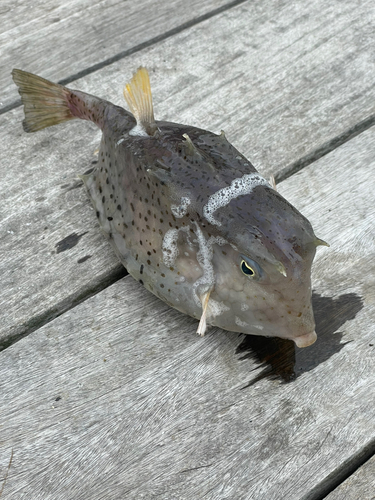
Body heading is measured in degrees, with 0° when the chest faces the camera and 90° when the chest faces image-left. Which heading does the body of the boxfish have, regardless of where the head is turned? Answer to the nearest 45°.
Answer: approximately 315°

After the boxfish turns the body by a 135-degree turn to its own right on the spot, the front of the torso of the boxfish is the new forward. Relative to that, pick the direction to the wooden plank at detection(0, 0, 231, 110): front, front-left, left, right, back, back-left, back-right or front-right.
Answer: right
